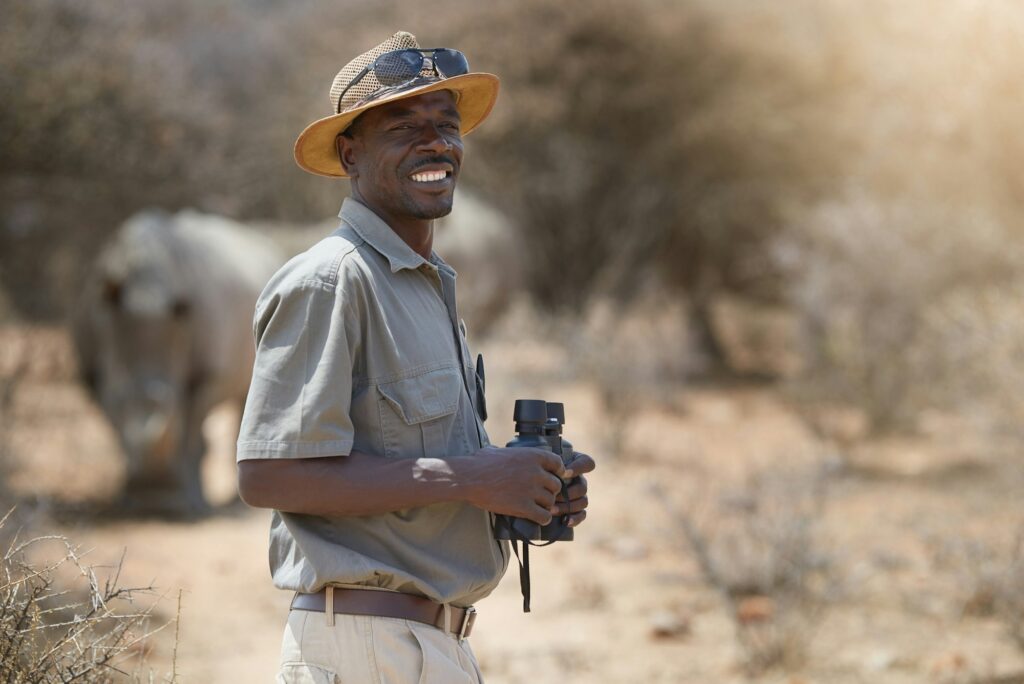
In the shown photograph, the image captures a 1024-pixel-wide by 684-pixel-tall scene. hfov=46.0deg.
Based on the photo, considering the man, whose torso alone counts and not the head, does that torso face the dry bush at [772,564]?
no

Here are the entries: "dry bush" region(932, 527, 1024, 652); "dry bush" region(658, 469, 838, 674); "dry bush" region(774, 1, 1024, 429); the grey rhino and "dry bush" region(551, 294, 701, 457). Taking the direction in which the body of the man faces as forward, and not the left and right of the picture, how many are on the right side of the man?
0

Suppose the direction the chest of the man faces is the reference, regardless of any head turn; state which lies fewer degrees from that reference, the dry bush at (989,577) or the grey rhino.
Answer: the dry bush

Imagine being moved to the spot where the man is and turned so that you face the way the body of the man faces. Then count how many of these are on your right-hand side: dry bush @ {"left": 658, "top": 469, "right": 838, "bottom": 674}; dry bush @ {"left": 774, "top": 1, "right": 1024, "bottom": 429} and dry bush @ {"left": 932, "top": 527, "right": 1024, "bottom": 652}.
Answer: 0

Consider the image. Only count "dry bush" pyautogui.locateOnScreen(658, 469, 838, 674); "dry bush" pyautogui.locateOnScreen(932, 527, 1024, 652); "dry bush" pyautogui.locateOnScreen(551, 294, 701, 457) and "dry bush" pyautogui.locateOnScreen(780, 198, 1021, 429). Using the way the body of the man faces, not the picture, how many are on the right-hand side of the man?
0

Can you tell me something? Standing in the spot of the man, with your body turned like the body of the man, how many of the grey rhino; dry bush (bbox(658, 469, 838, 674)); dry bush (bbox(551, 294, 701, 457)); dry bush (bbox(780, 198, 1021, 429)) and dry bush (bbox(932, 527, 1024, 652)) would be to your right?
0

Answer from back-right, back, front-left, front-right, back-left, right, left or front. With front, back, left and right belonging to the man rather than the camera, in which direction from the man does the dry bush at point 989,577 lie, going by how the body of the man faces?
front-left

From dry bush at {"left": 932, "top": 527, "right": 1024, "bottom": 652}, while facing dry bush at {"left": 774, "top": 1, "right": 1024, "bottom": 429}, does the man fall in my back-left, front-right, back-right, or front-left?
back-left

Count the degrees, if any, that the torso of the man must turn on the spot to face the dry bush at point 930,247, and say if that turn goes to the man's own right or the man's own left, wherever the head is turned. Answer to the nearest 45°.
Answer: approximately 45° to the man's own left

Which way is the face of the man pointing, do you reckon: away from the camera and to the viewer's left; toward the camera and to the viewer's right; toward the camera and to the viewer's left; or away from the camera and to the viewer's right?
toward the camera and to the viewer's right

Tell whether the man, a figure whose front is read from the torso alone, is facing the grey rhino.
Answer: no

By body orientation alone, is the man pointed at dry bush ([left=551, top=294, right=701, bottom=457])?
no

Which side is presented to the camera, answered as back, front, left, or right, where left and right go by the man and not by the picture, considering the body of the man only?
right

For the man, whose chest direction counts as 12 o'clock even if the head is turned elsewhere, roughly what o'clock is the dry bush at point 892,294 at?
The dry bush is roughly at 10 o'clock from the man.
